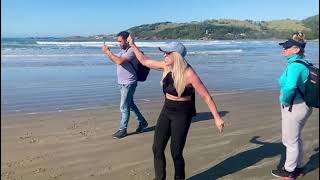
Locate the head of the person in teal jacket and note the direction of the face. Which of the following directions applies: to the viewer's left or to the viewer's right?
to the viewer's left

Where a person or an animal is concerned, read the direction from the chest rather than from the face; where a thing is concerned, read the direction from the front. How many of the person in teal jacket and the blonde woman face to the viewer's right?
0

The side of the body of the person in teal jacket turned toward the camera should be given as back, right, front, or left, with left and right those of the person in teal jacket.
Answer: left

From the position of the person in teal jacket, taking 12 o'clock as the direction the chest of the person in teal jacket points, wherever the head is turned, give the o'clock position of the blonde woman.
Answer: The blonde woman is roughly at 11 o'clock from the person in teal jacket.

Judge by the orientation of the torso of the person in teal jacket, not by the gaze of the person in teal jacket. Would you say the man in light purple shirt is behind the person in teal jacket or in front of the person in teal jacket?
in front
